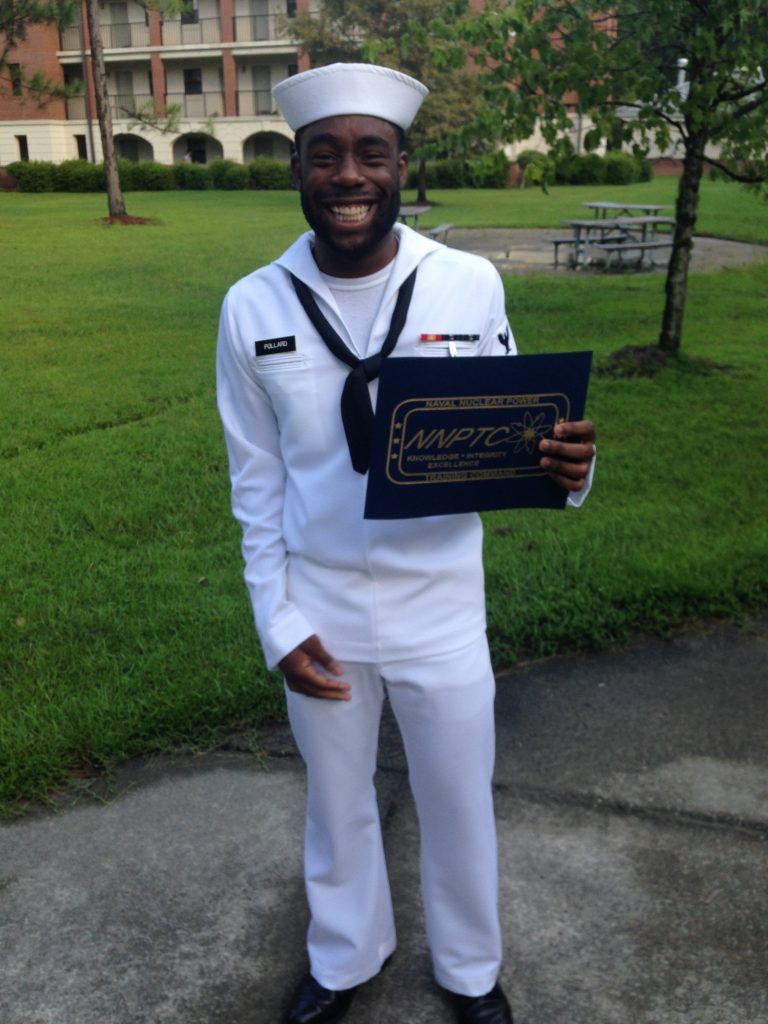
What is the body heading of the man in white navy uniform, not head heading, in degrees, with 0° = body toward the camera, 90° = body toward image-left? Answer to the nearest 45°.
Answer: approximately 0°

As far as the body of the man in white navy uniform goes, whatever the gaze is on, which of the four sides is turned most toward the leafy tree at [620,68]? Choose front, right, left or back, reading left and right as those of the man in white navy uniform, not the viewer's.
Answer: back

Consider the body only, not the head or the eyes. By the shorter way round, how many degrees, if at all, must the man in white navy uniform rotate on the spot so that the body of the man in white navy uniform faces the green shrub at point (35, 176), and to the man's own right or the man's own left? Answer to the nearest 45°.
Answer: approximately 180°

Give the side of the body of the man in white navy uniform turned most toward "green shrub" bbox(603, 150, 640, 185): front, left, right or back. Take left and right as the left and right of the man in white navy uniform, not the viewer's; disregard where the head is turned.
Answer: back

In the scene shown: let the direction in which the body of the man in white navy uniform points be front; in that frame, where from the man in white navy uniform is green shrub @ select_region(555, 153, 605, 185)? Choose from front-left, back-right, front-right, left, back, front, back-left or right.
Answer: back

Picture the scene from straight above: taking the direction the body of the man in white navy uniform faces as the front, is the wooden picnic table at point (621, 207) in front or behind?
behind

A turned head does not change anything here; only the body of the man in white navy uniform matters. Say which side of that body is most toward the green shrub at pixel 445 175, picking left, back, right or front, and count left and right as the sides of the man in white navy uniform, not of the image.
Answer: back

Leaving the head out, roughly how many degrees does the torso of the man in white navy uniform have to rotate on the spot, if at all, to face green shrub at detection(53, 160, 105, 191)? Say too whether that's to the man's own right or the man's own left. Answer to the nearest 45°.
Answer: approximately 180°

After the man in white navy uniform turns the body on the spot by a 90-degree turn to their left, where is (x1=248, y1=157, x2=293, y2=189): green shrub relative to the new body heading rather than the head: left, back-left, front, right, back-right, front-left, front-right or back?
left
